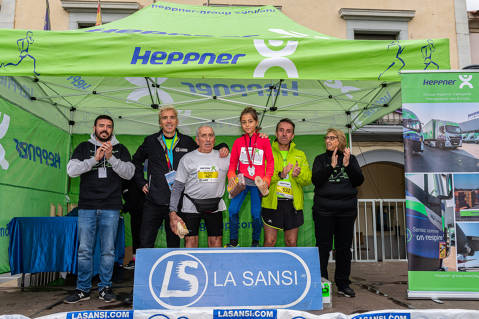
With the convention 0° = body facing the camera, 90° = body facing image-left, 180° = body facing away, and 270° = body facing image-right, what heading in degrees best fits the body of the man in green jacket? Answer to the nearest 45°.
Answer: approximately 0°

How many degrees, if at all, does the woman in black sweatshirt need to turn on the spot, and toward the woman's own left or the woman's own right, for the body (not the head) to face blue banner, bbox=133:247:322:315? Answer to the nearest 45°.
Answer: approximately 45° to the woman's own right

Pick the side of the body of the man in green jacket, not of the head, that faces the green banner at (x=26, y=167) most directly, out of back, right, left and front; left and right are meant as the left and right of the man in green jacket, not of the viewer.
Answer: right

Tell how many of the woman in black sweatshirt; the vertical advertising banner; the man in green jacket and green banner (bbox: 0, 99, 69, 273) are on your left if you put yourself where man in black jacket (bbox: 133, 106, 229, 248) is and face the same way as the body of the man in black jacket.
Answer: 3

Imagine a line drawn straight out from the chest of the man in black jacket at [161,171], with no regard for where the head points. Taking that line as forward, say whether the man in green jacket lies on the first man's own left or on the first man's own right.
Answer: on the first man's own left

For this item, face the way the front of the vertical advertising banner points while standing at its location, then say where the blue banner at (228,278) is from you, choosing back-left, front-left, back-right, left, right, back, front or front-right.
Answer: front-right

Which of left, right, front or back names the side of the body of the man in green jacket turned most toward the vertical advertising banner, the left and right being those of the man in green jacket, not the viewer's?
left
